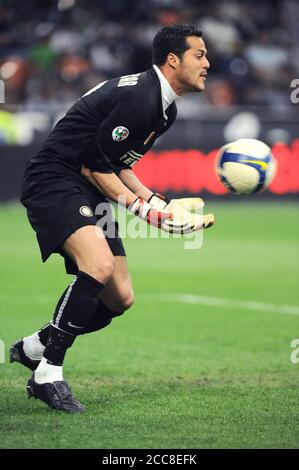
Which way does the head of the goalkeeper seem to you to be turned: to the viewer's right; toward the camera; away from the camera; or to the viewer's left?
to the viewer's right

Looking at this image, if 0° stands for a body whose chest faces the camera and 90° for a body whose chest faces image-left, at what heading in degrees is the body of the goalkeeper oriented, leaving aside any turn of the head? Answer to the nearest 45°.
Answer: approximately 270°
